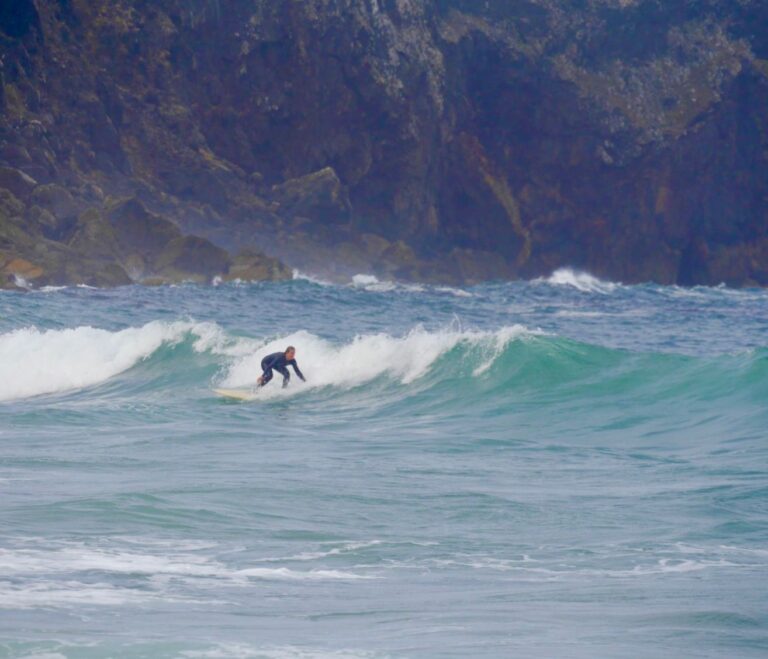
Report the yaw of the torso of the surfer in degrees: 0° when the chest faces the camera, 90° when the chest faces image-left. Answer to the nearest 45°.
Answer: approximately 315°
